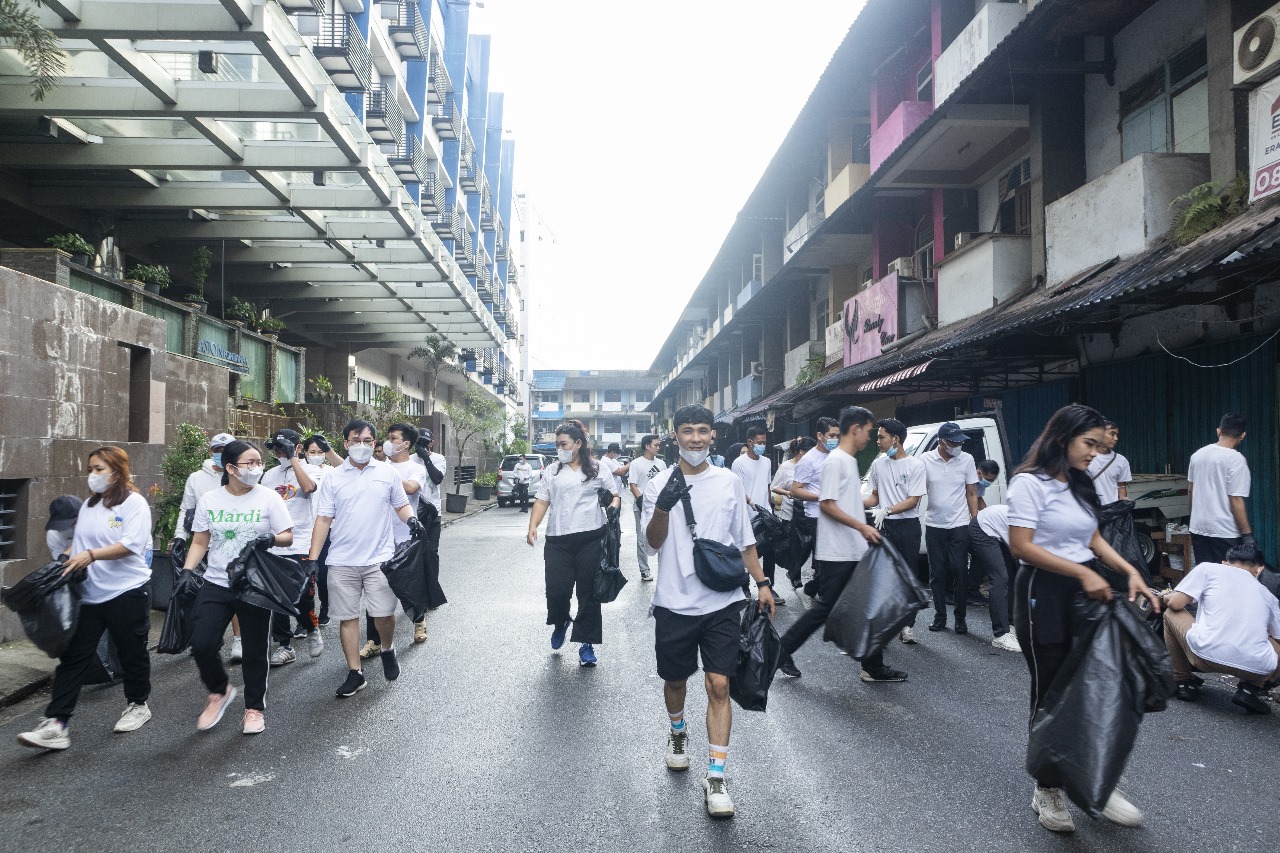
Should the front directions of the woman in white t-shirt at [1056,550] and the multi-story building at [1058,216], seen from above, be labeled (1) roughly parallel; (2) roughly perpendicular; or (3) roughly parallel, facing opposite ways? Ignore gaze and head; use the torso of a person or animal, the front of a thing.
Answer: roughly perpendicular

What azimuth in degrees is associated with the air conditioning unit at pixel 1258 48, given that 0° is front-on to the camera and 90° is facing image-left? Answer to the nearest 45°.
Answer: approximately 45°

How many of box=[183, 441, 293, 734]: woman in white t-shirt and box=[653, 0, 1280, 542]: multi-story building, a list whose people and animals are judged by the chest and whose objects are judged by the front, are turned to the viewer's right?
0

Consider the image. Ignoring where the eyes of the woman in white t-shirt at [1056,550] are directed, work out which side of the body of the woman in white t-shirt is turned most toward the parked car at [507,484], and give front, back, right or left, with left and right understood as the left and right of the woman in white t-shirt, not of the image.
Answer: back

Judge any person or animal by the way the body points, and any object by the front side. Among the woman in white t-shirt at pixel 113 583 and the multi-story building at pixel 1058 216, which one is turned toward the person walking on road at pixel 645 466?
the multi-story building

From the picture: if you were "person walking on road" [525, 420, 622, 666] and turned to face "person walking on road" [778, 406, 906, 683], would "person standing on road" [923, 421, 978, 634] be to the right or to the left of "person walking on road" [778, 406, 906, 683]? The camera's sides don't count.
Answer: left

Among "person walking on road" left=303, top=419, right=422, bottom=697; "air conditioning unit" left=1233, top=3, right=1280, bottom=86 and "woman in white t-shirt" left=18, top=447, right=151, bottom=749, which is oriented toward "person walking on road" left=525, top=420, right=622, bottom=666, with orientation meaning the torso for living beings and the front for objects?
the air conditioning unit

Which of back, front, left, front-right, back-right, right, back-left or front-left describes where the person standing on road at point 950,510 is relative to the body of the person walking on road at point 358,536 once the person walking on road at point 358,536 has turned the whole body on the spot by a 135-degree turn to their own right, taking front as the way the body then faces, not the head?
back-right

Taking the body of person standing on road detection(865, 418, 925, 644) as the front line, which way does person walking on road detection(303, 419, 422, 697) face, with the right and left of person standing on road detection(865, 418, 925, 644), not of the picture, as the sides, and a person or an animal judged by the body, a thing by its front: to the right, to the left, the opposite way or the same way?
to the left

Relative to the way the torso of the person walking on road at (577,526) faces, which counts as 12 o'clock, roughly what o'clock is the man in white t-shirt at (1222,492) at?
The man in white t-shirt is roughly at 9 o'clock from the person walking on road.

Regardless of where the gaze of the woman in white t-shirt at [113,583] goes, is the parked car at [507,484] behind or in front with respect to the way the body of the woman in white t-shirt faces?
behind

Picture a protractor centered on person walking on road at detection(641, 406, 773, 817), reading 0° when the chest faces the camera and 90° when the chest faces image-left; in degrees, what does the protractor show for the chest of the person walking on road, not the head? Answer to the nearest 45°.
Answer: approximately 0°
